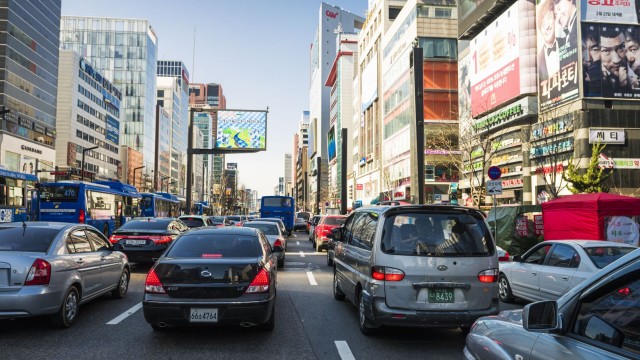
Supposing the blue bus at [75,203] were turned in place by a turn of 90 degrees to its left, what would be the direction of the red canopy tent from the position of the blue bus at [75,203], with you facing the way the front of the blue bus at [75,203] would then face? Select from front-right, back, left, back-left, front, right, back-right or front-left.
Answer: back

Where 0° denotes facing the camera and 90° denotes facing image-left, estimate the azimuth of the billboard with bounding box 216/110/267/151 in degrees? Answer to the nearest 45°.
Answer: approximately 0°

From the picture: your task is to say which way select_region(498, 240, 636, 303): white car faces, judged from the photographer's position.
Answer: facing away from the viewer and to the left of the viewer

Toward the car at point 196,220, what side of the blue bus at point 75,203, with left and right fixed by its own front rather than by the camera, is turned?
right

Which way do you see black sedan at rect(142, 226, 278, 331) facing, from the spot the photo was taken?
facing away from the viewer

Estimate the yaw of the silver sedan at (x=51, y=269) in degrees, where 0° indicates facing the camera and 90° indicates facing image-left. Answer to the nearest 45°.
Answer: approximately 225°

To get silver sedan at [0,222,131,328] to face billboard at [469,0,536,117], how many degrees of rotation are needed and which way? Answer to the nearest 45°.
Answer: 0° — it already faces it

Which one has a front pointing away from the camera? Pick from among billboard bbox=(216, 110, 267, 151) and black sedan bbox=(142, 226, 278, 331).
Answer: the black sedan

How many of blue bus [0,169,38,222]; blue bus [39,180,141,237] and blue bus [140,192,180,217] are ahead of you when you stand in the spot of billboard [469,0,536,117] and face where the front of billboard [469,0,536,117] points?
3

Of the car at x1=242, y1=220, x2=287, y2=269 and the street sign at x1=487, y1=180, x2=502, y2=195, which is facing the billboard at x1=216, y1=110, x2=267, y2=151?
the car

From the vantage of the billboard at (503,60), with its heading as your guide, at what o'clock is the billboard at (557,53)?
the billboard at (557,53) is roughly at 9 o'clock from the billboard at (503,60).

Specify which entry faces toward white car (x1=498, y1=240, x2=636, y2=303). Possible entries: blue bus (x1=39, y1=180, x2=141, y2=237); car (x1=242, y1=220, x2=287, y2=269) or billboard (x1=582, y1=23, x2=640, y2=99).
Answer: the billboard

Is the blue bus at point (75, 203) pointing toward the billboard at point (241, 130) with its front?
yes
